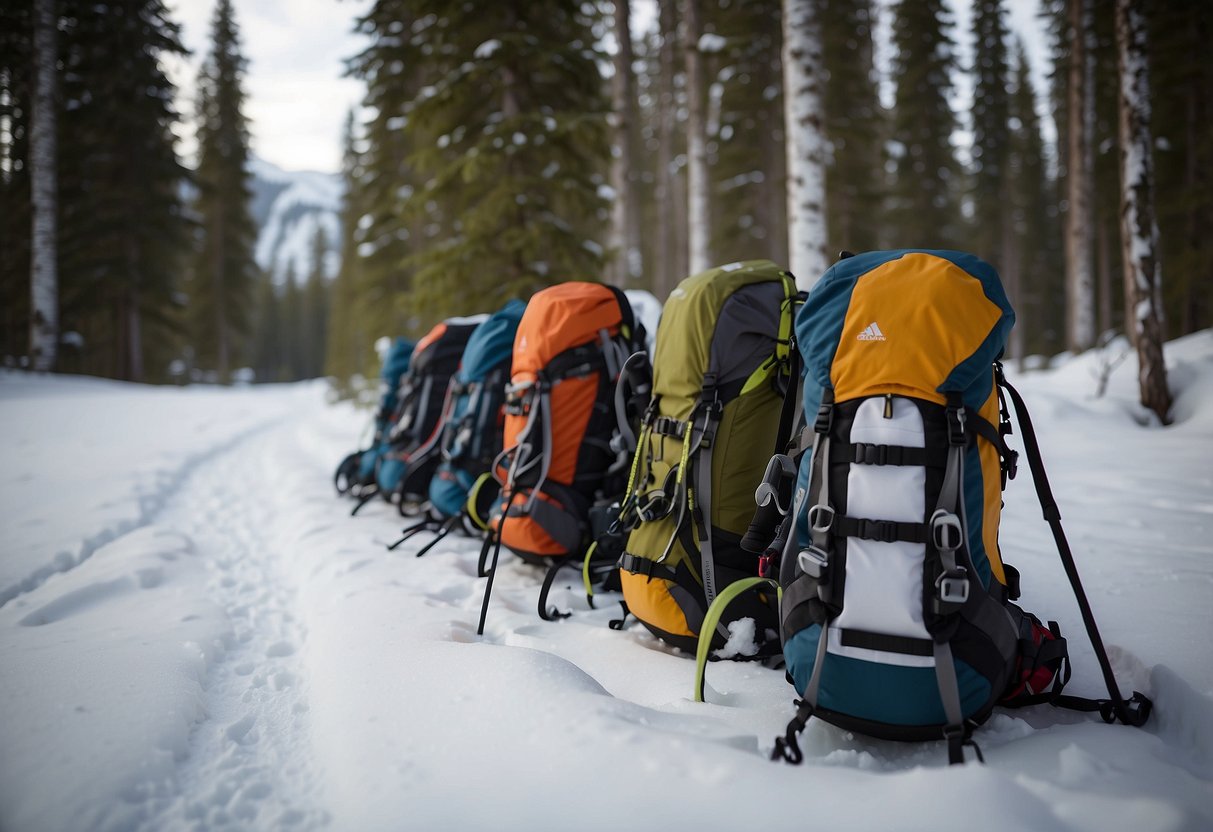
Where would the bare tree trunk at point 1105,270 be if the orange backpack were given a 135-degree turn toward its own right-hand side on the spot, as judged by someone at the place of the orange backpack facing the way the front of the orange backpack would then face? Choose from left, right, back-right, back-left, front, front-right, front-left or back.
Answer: front-right

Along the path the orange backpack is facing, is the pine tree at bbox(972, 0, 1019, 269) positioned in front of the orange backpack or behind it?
behind

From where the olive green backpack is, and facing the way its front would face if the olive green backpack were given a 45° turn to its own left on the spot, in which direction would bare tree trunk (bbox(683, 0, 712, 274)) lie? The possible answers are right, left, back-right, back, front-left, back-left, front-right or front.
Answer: back

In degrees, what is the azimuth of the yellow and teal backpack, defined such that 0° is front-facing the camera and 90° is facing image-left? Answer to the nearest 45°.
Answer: approximately 0°

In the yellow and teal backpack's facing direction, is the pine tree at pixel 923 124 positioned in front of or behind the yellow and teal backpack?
behind

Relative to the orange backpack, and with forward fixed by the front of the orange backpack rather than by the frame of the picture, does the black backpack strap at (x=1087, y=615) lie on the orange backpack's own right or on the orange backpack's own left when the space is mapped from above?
on the orange backpack's own left

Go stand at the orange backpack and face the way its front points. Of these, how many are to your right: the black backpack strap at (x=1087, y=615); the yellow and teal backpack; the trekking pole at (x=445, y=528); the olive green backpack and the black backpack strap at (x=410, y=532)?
2

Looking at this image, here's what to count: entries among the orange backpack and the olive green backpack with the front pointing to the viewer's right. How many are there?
0

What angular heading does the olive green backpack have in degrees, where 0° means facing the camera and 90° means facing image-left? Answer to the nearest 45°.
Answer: approximately 45°

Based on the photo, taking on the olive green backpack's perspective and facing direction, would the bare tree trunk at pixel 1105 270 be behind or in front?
behind
